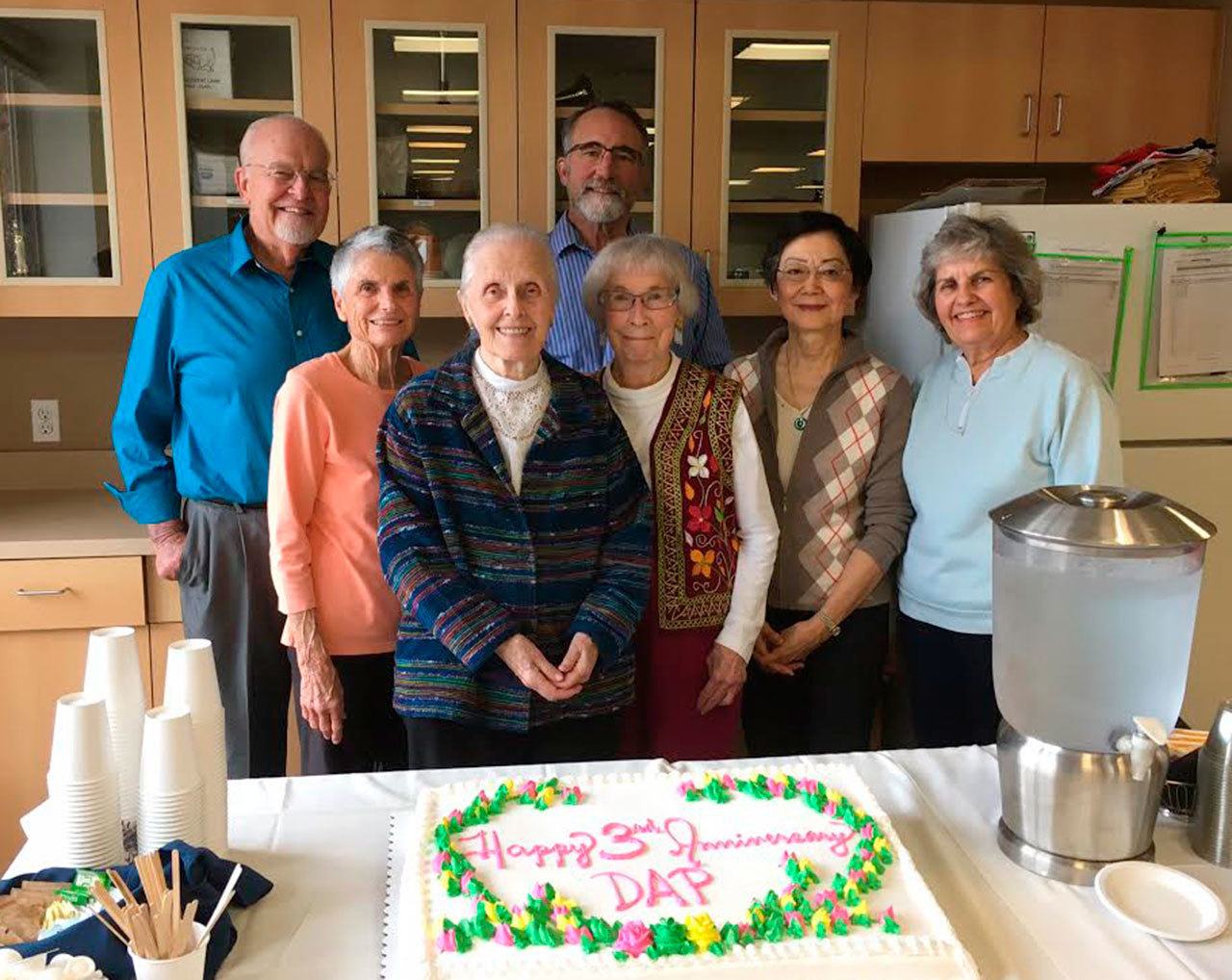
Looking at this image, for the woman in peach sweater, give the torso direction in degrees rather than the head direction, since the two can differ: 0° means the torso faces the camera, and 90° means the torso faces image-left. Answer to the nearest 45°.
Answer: approximately 315°

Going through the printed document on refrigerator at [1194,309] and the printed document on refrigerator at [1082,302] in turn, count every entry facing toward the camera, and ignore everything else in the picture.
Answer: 2

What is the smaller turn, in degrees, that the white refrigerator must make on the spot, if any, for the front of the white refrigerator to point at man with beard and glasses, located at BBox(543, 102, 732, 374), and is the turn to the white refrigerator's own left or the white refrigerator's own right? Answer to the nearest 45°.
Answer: approximately 90° to the white refrigerator's own right

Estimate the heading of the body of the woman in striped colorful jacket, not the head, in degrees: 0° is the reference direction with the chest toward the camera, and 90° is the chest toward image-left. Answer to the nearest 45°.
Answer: approximately 0°

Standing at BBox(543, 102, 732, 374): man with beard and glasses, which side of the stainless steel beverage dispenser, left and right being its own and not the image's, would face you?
back

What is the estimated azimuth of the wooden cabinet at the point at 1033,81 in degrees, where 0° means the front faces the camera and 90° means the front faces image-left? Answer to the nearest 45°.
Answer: approximately 0°

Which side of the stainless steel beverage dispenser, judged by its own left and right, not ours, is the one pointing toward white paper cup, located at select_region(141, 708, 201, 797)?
right
